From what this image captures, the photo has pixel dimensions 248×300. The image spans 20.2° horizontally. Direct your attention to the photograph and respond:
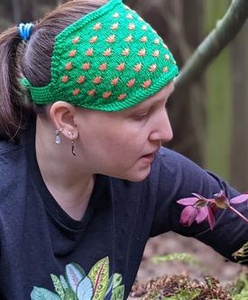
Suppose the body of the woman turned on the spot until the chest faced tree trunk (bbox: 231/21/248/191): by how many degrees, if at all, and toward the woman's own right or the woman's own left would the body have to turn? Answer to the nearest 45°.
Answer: approximately 135° to the woman's own left

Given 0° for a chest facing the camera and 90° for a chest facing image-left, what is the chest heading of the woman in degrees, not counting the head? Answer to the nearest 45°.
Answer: approximately 315°

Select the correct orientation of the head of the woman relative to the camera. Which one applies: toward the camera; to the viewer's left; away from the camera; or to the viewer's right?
to the viewer's right
